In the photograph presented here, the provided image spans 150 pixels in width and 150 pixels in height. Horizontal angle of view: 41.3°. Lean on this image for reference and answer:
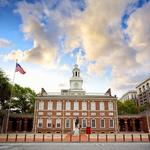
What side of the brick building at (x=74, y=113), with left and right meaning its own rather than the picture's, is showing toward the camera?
front
